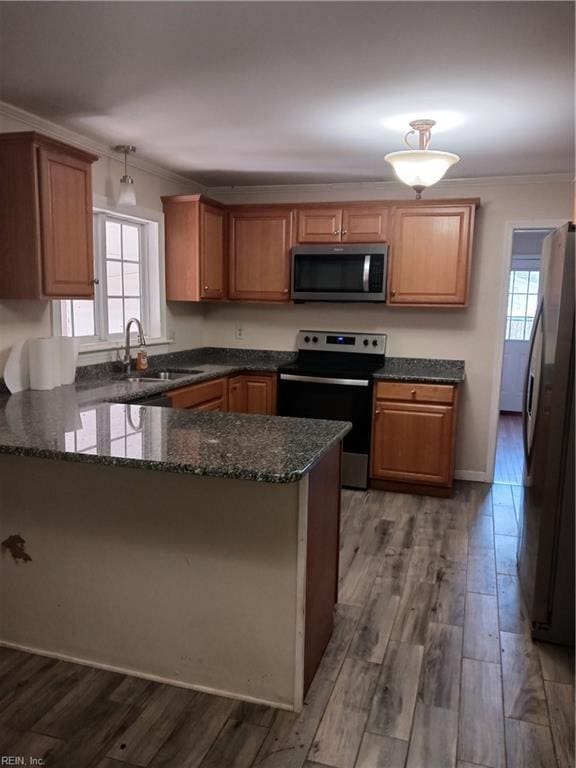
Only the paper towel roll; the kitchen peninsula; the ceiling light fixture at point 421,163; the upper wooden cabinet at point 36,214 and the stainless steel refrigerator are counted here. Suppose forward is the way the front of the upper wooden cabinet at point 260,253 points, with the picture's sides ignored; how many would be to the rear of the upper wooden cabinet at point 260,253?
0

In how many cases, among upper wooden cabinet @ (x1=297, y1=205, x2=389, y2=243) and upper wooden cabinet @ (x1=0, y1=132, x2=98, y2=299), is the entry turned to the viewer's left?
0

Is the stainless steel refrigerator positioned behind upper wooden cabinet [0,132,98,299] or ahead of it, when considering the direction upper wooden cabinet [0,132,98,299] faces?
ahead

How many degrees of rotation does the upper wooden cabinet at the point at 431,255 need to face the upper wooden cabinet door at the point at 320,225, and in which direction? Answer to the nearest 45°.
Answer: approximately 90° to its right

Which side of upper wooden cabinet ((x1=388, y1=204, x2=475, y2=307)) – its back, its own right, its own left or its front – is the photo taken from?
front

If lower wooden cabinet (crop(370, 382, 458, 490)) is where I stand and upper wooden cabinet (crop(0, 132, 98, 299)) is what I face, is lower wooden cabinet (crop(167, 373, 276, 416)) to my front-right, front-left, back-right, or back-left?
front-right

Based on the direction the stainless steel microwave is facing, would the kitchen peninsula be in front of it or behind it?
in front

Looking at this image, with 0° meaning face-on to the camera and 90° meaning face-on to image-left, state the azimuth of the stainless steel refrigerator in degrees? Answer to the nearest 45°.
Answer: approximately 90°

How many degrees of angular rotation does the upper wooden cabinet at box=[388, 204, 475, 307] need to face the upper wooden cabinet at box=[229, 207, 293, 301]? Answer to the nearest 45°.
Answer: approximately 90° to its right

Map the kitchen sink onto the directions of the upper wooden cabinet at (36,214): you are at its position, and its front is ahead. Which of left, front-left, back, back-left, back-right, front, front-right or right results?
left

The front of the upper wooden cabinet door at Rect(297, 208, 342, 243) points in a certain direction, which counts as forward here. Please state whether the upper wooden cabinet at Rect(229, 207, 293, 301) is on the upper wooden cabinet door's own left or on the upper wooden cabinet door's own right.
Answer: on the upper wooden cabinet door's own right

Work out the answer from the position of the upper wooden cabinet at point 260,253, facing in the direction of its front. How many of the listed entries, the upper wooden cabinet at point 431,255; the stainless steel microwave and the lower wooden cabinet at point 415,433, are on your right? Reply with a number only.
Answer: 0

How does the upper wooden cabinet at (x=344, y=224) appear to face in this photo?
toward the camera

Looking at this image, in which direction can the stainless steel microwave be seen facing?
toward the camera

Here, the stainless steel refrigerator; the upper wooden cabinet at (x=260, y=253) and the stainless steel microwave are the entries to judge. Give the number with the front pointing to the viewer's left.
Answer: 1

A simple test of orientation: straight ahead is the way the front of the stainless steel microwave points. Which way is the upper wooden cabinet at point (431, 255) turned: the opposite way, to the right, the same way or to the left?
the same way
